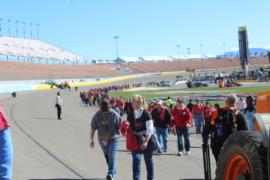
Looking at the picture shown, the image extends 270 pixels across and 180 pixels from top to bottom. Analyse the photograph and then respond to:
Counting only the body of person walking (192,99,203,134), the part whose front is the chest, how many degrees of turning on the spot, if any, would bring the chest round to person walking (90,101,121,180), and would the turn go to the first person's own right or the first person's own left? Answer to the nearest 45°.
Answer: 0° — they already face them

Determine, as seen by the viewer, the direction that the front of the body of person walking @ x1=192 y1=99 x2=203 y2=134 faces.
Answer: toward the camera

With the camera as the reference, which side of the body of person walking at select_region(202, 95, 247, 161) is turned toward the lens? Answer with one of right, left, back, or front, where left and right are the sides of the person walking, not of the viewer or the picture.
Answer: back

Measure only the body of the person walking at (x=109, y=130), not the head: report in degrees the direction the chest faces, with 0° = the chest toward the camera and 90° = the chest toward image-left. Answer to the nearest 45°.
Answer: approximately 0°

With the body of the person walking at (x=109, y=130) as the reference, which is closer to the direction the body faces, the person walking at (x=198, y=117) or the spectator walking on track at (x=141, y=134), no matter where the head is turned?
the spectator walking on track

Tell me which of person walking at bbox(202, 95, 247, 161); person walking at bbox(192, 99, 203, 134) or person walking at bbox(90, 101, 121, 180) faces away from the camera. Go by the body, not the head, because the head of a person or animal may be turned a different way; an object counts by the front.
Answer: person walking at bbox(202, 95, 247, 161)

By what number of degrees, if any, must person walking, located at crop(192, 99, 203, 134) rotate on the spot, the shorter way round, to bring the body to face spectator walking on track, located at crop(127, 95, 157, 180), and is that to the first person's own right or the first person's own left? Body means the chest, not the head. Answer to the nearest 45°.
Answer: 0° — they already face them

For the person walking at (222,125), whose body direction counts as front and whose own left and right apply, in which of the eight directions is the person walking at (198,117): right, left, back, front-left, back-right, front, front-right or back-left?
front

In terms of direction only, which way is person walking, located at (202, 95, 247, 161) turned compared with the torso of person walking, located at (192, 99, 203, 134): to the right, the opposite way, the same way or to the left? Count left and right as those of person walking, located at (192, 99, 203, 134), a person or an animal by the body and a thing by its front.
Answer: the opposite way

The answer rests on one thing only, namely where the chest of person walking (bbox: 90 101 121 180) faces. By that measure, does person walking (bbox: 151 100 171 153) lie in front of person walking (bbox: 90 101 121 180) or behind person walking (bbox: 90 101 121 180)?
behind

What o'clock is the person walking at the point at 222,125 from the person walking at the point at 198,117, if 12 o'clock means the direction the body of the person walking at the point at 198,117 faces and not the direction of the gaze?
the person walking at the point at 222,125 is roughly at 12 o'clock from the person walking at the point at 198,117.
